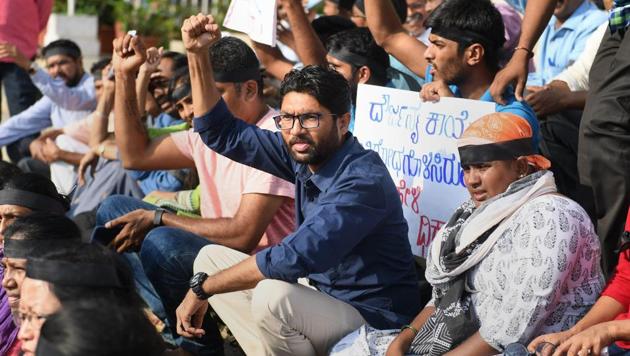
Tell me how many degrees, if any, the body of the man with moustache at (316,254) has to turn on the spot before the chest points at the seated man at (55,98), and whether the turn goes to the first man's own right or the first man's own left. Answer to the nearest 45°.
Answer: approximately 90° to the first man's own right

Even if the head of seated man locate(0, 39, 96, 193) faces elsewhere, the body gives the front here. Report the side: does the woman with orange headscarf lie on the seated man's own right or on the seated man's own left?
on the seated man's own left

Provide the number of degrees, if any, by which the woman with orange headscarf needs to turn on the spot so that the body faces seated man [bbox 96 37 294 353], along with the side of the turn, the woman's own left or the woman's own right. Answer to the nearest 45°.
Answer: approximately 90° to the woman's own right

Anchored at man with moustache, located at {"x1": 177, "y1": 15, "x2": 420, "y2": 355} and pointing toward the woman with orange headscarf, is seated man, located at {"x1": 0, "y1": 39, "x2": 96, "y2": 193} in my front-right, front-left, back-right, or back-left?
back-left

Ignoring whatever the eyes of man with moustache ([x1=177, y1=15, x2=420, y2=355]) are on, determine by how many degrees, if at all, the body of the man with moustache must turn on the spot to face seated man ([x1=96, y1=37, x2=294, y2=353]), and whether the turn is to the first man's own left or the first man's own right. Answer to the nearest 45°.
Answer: approximately 90° to the first man's own right

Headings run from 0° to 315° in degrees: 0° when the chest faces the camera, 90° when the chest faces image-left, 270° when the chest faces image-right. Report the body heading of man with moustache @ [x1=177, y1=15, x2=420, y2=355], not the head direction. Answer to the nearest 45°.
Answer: approximately 45°

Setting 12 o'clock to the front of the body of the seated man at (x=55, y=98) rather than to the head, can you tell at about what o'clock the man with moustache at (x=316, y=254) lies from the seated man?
The man with moustache is roughly at 10 o'clock from the seated man.
